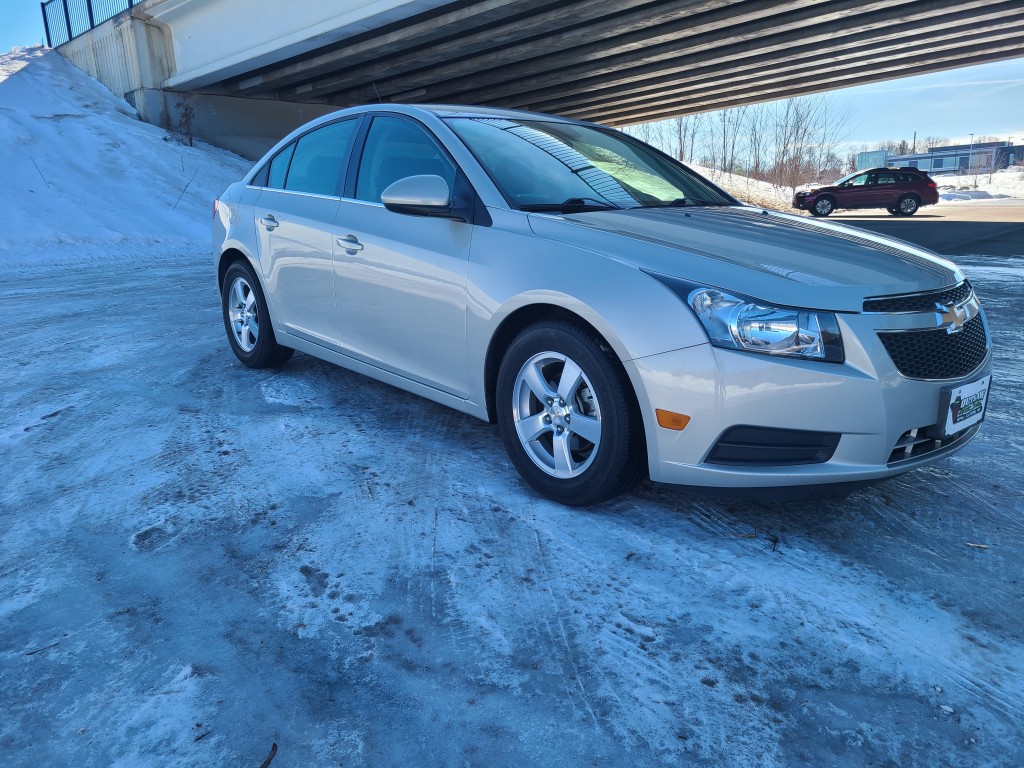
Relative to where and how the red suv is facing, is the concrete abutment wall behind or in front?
in front

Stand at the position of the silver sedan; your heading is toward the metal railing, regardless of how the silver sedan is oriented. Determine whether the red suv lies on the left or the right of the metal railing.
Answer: right

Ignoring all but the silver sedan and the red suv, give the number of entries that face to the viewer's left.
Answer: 1

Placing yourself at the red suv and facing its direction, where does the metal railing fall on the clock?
The metal railing is roughly at 11 o'clock from the red suv.

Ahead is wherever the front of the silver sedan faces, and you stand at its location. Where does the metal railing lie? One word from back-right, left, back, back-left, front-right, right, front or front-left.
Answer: back

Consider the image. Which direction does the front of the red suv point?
to the viewer's left

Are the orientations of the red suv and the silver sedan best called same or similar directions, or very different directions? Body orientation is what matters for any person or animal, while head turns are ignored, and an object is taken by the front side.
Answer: very different directions

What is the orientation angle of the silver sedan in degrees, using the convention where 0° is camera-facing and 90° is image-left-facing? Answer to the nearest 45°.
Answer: approximately 315°

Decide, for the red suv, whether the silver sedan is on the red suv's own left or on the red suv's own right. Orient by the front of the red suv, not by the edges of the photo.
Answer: on the red suv's own left
